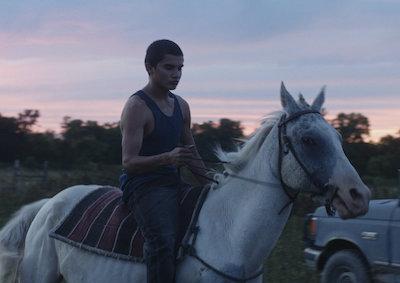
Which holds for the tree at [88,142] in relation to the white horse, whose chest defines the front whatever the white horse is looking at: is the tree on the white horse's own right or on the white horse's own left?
on the white horse's own left

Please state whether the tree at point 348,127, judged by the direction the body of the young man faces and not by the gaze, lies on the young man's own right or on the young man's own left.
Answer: on the young man's own left

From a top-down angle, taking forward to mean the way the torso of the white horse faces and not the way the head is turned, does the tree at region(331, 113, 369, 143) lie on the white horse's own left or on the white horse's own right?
on the white horse's own left

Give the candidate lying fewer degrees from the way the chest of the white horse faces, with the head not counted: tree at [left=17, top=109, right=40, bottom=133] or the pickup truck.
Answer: the pickup truck

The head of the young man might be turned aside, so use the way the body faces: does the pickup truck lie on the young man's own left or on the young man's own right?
on the young man's own left

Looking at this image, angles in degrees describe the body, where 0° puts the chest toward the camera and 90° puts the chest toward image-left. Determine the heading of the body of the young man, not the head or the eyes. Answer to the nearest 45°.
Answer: approximately 315°

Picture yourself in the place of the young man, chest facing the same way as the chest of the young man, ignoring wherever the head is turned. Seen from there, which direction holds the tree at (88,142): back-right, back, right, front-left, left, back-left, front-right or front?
back-left

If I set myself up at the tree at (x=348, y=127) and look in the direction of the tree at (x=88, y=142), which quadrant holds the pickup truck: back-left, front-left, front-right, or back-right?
front-left

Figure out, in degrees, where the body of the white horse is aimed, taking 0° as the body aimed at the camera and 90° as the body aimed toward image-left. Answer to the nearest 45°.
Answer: approximately 270°
